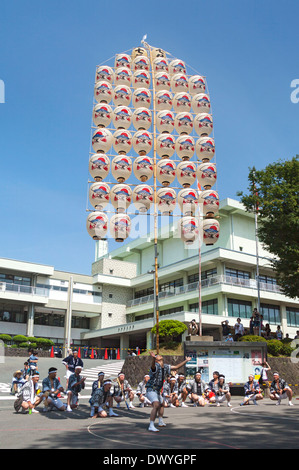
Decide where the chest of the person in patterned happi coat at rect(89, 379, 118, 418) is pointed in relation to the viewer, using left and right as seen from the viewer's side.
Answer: facing the viewer and to the right of the viewer

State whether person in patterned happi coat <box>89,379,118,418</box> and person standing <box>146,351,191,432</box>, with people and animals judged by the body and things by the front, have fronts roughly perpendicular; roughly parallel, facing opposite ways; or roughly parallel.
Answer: roughly parallel

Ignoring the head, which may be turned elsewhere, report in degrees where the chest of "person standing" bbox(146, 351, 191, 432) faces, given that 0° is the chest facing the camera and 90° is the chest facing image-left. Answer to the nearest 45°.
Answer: approximately 315°

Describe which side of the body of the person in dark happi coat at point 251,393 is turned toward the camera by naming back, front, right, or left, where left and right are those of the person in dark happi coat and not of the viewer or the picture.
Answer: front

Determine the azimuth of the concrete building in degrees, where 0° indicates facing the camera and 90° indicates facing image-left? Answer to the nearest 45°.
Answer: approximately 45°

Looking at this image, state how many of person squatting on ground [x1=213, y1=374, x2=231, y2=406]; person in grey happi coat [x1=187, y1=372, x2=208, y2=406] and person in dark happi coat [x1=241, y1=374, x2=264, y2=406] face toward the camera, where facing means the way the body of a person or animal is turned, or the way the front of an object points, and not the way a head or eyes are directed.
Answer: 3
